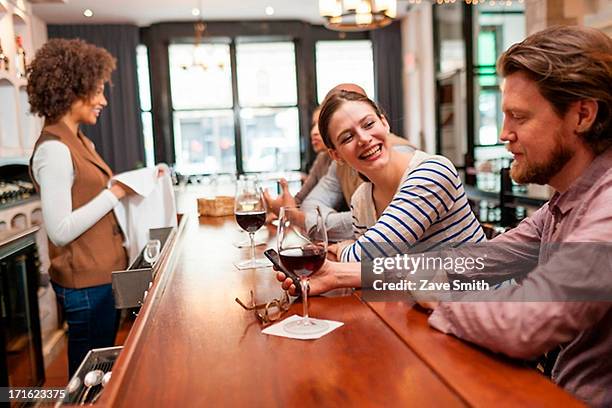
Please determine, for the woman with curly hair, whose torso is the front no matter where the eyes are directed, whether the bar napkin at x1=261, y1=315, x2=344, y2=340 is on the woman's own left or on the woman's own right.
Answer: on the woman's own right

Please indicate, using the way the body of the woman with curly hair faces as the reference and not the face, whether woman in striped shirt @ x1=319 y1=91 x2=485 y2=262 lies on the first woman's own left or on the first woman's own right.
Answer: on the first woman's own right

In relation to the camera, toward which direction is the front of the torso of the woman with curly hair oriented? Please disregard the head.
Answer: to the viewer's right

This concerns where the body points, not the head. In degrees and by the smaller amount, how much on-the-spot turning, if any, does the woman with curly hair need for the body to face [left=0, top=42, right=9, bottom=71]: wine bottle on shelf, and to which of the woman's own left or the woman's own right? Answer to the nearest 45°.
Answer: approximately 90° to the woman's own left

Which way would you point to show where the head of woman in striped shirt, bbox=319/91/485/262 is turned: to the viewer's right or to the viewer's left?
to the viewer's right

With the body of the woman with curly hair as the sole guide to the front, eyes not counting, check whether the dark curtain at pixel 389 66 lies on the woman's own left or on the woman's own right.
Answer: on the woman's own left

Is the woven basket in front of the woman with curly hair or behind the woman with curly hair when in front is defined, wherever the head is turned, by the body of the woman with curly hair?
in front
